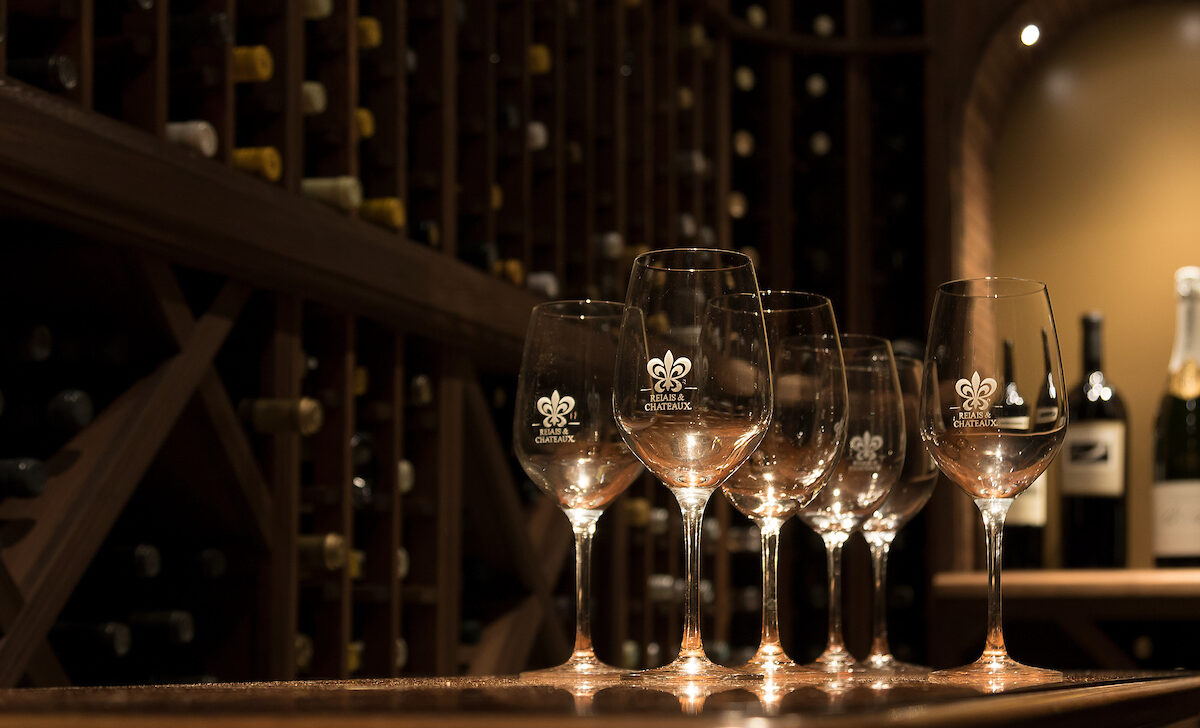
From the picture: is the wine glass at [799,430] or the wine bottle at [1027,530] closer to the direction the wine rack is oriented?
the wine glass

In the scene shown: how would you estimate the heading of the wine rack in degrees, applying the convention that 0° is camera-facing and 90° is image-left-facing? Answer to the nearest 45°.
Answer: approximately 315°

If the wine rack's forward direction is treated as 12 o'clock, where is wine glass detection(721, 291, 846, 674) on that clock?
The wine glass is roughly at 1 o'clock from the wine rack.

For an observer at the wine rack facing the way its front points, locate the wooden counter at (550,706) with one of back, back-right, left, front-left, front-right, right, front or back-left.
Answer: front-right

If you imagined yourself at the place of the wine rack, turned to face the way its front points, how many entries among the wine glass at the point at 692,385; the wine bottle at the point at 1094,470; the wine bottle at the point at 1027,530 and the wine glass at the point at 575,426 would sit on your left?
2

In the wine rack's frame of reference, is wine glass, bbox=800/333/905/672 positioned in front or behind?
in front

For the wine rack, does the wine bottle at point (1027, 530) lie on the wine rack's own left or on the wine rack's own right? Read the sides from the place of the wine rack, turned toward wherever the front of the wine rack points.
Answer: on the wine rack's own left

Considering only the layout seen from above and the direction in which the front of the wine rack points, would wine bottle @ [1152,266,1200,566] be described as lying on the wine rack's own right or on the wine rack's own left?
on the wine rack's own left

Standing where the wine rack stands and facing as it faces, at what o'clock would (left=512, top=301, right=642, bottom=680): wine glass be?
The wine glass is roughly at 1 o'clock from the wine rack.

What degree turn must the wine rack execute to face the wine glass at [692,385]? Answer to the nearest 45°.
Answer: approximately 45° to its right

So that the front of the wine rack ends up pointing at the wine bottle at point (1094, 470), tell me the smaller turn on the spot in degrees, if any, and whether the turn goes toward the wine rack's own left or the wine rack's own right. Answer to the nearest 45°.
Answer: approximately 90° to the wine rack's own left
